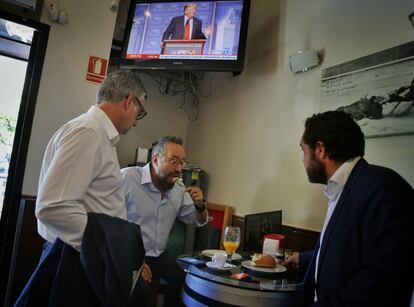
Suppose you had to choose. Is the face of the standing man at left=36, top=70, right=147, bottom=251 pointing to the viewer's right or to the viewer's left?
to the viewer's right

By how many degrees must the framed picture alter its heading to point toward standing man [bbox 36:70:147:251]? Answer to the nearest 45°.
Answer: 0° — it already faces them

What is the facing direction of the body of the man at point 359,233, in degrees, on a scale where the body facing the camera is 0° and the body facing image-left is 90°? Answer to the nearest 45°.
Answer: approximately 90°

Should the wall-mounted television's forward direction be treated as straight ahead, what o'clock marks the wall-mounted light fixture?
The wall-mounted light fixture is roughly at 10 o'clock from the wall-mounted television.

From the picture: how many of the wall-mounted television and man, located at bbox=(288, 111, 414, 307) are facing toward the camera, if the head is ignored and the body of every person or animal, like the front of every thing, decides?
1

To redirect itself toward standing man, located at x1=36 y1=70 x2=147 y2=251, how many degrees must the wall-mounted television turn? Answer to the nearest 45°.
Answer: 0° — it already faces them

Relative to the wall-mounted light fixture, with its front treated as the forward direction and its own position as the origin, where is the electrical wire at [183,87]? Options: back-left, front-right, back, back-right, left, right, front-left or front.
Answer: right
